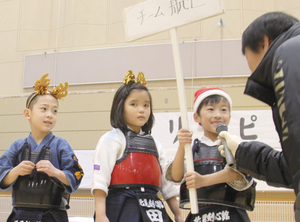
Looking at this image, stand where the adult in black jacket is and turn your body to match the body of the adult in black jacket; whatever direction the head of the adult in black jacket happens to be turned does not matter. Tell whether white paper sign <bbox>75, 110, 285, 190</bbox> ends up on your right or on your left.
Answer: on your right

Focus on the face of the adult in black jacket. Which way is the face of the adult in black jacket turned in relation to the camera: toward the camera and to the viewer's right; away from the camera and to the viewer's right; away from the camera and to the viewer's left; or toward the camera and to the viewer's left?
away from the camera and to the viewer's left

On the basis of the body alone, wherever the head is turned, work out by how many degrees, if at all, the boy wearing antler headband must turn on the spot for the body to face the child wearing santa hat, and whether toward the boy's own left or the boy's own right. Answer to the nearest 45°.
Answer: approximately 45° to the boy's own left

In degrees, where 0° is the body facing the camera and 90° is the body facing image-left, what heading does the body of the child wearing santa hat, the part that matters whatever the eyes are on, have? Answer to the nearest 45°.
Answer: approximately 0°

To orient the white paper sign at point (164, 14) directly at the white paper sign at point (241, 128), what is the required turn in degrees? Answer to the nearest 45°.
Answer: approximately 180°

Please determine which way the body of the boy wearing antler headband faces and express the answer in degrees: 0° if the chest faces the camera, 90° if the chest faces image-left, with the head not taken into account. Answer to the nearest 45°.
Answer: approximately 0°

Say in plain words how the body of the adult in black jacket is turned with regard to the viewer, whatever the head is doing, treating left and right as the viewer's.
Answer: facing to the left of the viewer

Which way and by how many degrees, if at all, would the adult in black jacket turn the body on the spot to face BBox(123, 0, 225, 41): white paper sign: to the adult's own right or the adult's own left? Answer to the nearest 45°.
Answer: approximately 45° to the adult's own right
